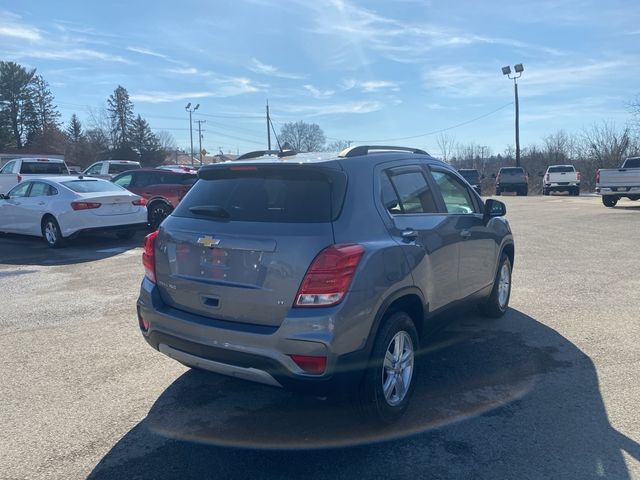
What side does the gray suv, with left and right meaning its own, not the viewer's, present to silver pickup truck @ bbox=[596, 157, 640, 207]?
front

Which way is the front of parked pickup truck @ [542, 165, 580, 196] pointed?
away from the camera

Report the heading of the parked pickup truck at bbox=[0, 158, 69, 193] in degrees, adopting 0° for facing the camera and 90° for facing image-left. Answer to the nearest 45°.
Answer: approximately 135°

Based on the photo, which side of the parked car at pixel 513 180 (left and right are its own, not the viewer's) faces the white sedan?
back

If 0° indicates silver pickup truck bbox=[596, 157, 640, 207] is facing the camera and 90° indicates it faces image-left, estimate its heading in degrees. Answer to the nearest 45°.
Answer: approximately 225°

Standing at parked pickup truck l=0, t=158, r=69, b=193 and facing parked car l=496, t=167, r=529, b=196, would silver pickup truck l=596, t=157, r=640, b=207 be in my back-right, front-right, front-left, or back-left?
front-right

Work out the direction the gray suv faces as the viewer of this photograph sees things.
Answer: facing away from the viewer and to the right of the viewer

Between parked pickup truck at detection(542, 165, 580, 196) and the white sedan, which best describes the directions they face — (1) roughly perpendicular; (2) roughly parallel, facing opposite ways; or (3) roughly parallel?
roughly perpendicular

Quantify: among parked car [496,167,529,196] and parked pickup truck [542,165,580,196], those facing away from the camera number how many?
2

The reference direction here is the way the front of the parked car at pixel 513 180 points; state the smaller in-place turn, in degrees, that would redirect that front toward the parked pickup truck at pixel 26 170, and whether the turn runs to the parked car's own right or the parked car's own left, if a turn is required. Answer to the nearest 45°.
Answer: approximately 135° to the parked car's own left

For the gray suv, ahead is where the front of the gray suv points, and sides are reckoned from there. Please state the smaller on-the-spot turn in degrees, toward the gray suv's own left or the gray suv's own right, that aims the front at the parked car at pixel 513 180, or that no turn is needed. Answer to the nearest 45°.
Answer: approximately 45° to the gray suv's own left

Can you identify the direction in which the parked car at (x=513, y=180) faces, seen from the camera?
facing away from the viewer
